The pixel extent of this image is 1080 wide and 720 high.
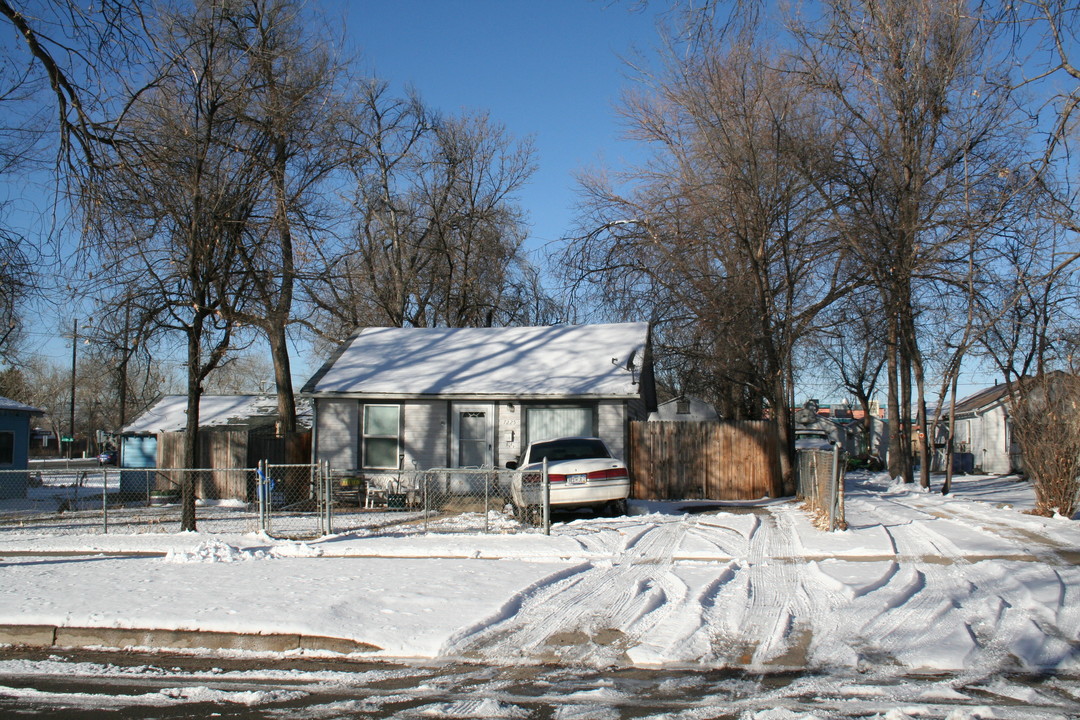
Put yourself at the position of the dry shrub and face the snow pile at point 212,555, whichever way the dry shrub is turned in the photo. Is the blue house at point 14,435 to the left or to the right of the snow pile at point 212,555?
right

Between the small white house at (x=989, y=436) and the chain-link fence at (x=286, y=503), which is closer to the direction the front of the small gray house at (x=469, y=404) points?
the chain-link fence

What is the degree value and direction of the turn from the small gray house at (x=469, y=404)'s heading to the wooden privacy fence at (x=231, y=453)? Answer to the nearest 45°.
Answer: approximately 135° to its right

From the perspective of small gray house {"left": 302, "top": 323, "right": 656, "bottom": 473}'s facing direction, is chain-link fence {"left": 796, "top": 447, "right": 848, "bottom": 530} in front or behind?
in front

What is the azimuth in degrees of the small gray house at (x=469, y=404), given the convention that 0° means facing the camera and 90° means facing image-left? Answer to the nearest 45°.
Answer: approximately 0°

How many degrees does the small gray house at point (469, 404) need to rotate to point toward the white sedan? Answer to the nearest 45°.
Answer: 0° — it already faces it

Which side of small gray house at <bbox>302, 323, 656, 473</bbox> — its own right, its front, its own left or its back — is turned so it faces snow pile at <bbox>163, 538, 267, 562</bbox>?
front

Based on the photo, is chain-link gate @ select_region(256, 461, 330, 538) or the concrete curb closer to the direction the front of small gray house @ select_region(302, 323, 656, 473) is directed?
the concrete curb

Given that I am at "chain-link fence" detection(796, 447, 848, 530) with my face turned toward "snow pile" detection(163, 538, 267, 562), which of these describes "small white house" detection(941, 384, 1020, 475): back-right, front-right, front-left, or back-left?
back-right
